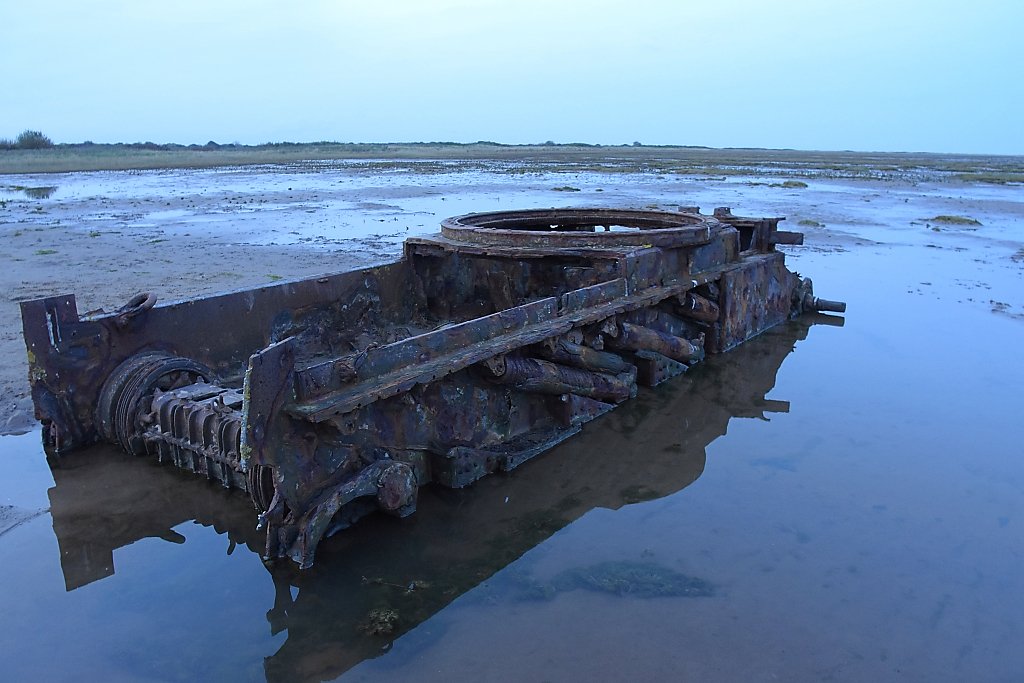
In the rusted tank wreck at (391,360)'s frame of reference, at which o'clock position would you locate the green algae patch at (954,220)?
The green algae patch is roughly at 12 o'clock from the rusted tank wreck.

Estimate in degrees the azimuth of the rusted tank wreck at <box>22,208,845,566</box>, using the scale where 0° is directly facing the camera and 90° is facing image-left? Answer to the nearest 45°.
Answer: approximately 225°
